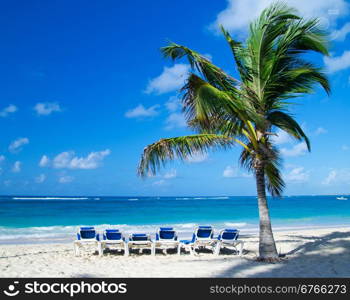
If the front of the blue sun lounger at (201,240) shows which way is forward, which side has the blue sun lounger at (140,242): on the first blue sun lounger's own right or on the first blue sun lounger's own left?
on the first blue sun lounger's own left

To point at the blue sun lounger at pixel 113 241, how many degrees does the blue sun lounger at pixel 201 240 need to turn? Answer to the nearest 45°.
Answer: approximately 45° to its left

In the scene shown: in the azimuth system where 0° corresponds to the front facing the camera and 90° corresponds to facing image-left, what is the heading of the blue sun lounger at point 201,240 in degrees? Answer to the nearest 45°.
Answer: approximately 135°

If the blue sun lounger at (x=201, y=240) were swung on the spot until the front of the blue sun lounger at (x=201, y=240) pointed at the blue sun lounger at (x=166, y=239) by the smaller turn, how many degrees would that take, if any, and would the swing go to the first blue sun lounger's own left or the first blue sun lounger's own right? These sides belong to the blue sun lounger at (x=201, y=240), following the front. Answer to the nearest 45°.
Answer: approximately 45° to the first blue sun lounger's own left
